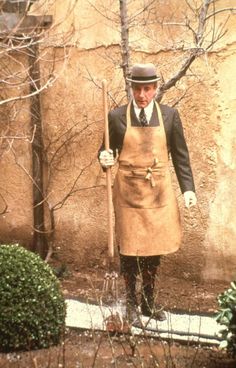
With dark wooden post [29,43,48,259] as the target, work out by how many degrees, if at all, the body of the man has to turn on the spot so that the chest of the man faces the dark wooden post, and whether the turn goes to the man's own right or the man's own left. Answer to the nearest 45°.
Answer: approximately 135° to the man's own right

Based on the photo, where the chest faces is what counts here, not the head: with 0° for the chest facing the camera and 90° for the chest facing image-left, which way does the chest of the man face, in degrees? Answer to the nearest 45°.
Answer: approximately 0°

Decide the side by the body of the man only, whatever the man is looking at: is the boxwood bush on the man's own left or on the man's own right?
on the man's own right

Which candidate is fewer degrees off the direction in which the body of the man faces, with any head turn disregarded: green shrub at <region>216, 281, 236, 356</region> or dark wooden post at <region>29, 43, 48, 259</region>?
the green shrub

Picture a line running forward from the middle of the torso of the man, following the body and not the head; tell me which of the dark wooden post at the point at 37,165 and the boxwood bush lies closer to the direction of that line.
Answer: the boxwood bush
